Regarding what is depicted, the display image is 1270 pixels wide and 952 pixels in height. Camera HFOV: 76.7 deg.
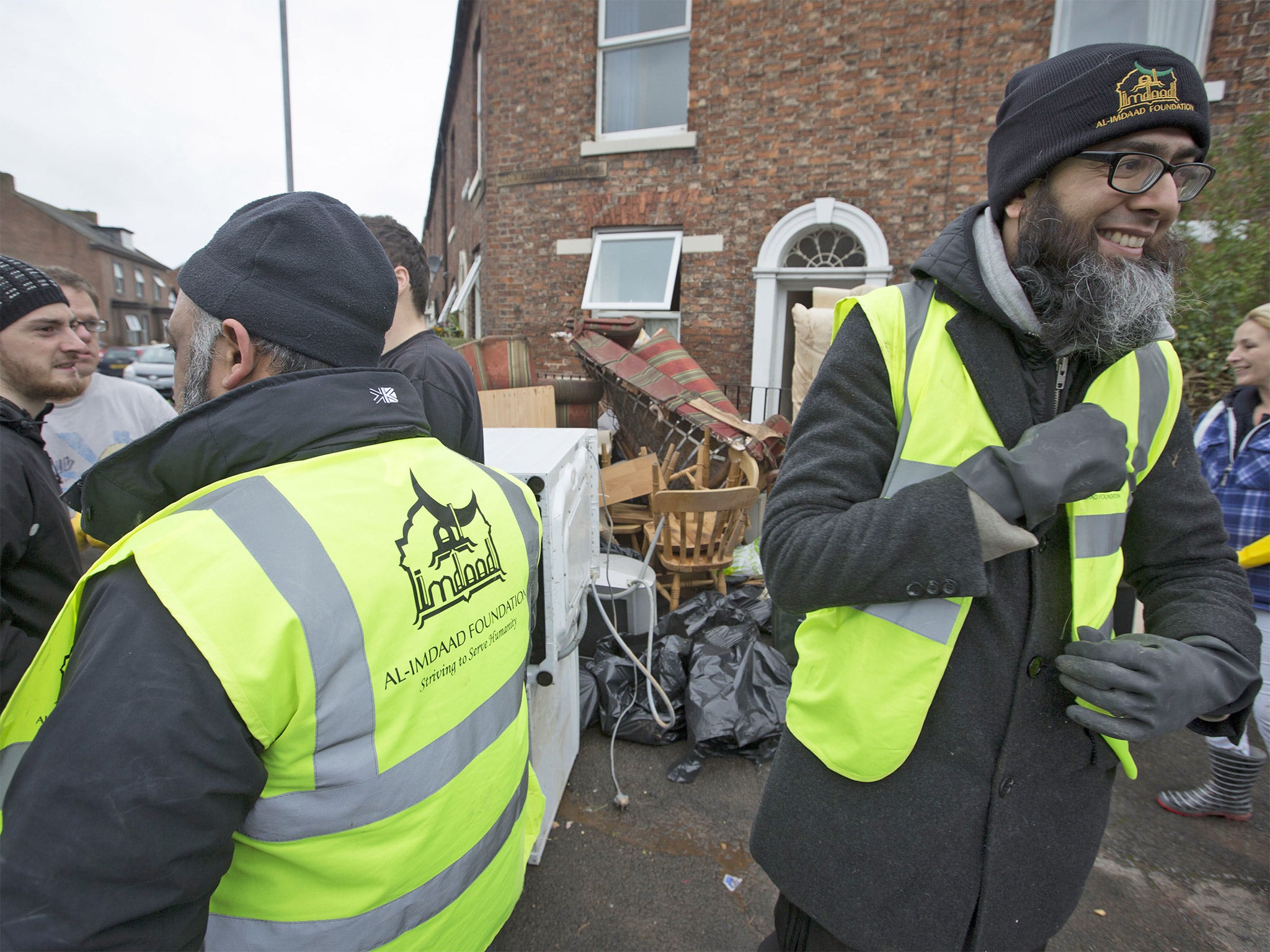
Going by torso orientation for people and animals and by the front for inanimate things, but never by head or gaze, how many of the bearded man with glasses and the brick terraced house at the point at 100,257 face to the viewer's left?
0

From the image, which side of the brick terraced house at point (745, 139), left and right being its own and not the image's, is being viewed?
front

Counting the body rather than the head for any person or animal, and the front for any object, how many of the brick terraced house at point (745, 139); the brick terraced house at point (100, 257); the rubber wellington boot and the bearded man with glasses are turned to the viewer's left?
1

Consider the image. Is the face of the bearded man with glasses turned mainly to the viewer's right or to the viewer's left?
to the viewer's right

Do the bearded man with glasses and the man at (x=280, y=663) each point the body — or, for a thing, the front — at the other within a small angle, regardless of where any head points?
no

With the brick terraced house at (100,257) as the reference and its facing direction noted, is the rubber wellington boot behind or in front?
in front

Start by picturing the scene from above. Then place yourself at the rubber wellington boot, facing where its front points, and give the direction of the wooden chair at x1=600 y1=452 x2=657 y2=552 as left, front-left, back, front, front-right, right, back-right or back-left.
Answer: front

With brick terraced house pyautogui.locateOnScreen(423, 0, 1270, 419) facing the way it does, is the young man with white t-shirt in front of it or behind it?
in front

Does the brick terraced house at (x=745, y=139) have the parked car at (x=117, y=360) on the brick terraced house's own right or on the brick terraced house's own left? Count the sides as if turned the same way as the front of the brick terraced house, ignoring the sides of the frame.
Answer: on the brick terraced house's own right

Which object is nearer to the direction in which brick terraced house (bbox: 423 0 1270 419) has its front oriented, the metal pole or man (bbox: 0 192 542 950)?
the man

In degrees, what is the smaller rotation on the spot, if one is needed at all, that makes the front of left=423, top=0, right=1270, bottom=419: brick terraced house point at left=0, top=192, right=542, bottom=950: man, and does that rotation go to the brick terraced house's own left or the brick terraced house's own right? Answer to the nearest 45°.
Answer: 0° — it already faces them

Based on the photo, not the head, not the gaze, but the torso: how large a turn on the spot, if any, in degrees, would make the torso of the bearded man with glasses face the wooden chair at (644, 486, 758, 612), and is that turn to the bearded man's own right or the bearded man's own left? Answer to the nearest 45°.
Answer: approximately 180°

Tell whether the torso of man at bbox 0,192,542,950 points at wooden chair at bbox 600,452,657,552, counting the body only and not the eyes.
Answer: no

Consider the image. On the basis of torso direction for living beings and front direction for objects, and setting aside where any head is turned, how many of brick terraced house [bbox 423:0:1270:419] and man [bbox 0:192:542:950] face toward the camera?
1

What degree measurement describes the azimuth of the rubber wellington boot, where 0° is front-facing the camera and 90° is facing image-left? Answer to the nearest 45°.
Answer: approximately 90°

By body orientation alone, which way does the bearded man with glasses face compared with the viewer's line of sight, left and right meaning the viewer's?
facing the viewer and to the right of the viewer

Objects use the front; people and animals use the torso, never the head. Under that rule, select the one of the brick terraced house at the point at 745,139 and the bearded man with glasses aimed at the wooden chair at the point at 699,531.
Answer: the brick terraced house
